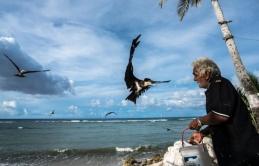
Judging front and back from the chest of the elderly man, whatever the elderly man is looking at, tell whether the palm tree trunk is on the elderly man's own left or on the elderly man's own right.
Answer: on the elderly man's own right

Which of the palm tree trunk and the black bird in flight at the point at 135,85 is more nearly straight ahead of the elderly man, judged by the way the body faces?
the black bird in flight

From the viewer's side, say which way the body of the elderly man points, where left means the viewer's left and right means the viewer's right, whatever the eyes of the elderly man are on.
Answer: facing to the left of the viewer

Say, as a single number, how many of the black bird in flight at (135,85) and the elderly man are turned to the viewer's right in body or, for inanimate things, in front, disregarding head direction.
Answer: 1

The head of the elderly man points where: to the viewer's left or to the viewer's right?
to the viewer's left

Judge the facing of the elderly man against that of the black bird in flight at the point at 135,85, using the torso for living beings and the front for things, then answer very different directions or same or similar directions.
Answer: very different directions

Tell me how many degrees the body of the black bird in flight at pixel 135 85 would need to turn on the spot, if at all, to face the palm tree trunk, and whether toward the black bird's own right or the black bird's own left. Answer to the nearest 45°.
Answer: approximately 45° to the black bird's own left
